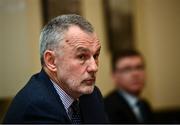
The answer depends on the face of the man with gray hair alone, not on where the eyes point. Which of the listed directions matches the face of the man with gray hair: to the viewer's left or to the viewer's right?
to the viewer's right

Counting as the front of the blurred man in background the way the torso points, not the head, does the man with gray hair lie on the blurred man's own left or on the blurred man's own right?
on the blurred man's own right

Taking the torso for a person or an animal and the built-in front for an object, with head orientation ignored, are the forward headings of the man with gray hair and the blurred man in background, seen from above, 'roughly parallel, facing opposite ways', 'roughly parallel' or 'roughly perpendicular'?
roughly parallel

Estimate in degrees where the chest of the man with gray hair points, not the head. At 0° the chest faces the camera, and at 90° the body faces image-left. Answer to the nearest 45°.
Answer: approximately 315°

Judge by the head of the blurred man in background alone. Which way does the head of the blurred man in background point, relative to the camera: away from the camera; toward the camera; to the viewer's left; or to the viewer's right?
toward the camera

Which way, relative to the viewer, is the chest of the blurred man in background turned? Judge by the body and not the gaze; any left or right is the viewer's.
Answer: facing the viewer and to the right of the viewer

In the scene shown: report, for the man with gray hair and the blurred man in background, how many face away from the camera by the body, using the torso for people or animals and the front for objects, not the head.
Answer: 0

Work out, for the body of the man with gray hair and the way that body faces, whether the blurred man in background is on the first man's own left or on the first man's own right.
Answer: on the first man's own left
